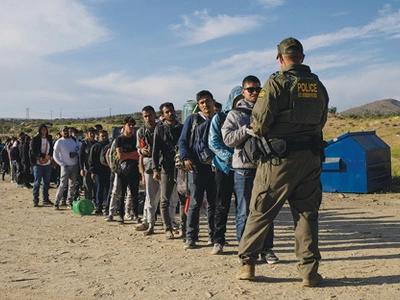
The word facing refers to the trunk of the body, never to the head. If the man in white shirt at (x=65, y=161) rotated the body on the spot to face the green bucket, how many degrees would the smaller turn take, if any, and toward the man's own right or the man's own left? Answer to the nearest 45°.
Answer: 0° — they already face it

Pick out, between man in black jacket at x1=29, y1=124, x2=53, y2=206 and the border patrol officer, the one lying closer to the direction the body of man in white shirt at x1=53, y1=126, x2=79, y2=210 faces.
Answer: the border patrol officer

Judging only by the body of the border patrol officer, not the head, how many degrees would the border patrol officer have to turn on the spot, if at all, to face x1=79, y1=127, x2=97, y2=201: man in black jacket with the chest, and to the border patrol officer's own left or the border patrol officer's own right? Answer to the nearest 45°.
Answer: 0° — they already face them

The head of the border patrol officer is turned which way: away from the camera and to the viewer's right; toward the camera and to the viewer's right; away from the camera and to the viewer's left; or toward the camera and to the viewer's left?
away from the camera and to the viewer's left

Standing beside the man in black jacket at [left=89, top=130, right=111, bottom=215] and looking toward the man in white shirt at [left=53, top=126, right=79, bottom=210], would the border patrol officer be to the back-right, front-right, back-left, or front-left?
back-left

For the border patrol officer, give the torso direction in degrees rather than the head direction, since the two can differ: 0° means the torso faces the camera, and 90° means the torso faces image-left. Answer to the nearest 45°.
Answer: approximately 135°

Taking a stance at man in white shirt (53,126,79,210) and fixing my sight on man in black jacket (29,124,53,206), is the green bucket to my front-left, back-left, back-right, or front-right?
back-left

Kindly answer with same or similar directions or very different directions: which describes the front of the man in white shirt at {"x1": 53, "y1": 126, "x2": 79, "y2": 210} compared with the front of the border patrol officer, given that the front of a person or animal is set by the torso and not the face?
very different directions

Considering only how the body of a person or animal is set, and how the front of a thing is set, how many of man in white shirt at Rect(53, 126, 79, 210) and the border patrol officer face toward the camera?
1

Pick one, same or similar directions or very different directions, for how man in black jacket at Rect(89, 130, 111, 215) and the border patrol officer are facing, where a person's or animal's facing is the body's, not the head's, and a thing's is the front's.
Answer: very different directions

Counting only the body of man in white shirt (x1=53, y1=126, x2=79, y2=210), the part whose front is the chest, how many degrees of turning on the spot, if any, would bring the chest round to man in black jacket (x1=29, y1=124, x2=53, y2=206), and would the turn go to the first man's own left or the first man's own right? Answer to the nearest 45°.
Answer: approximately 135° to the first man's own right
